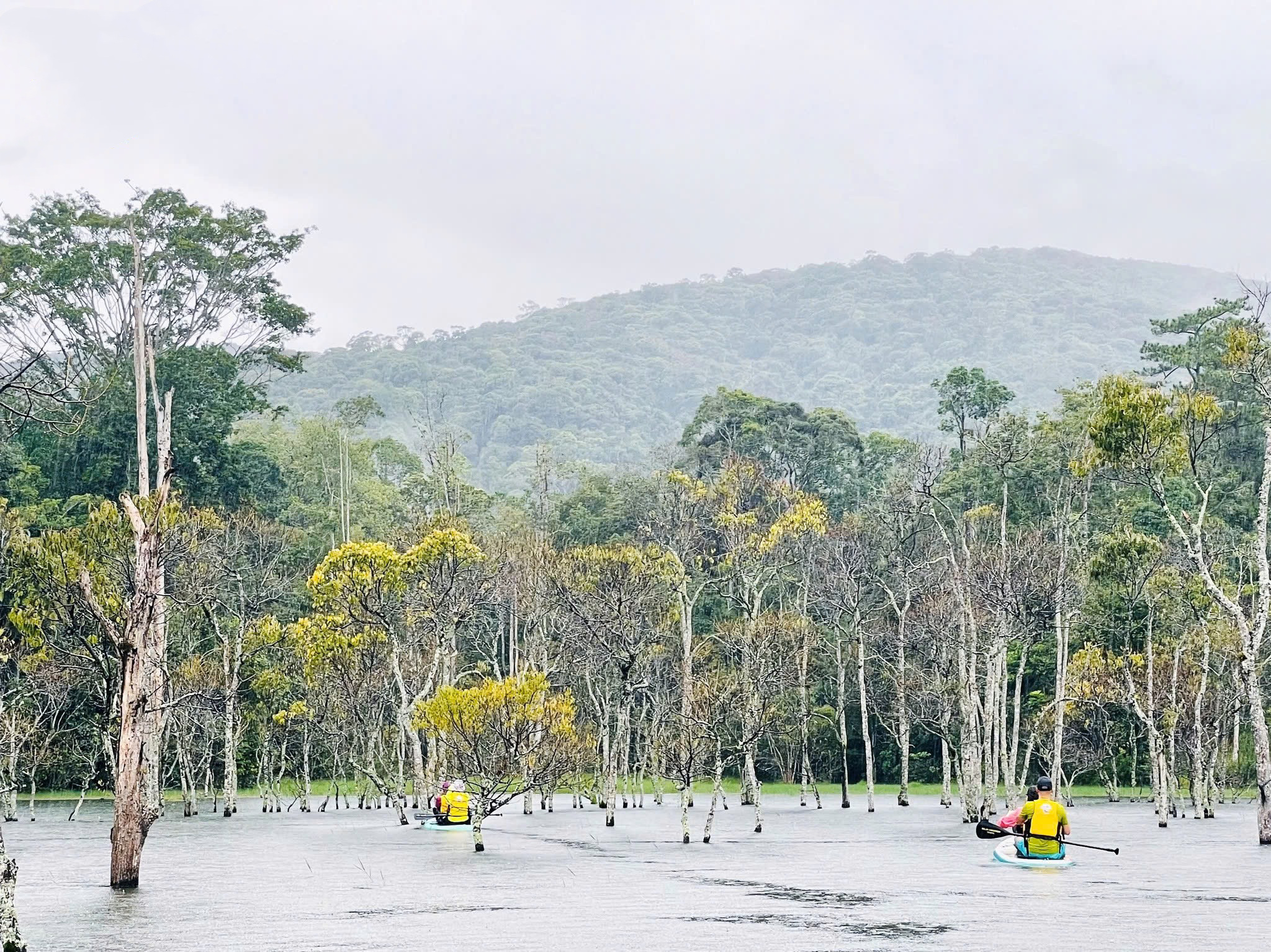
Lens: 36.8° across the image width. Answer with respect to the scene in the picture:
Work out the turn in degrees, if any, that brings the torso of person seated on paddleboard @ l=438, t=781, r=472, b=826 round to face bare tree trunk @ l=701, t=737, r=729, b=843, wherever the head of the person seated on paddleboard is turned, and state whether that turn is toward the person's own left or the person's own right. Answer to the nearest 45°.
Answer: approximately 135° to the person's own right

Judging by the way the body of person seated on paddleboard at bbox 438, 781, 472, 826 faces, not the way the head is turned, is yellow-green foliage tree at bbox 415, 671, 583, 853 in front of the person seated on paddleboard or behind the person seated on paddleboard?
behind

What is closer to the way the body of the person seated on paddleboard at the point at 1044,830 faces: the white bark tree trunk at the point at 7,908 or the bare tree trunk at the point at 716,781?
the bare tree trunk

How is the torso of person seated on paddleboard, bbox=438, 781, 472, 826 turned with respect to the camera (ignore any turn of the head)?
away from the camera

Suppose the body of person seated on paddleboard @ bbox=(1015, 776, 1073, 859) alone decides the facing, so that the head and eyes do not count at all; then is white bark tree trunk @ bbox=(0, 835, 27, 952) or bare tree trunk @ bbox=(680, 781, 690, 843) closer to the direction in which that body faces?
the bare tree trunk

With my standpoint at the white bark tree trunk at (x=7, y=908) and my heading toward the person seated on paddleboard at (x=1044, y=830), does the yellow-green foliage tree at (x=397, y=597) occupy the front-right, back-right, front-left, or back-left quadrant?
front-left

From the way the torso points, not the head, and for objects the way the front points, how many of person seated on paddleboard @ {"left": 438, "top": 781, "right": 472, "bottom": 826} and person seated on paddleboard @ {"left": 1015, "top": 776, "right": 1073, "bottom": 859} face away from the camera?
2

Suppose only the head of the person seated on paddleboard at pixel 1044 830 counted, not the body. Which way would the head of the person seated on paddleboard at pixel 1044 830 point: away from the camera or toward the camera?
away from the camera

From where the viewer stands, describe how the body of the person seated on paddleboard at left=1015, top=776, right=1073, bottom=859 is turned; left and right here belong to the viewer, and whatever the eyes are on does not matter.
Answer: facing away from the viewer

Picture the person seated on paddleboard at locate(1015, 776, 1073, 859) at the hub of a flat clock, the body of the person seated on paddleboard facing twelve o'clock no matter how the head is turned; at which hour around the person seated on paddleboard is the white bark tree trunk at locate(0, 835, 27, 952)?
The white bark tree trunk is roughly at 7 o'clock from the person seated on paddleboard.
